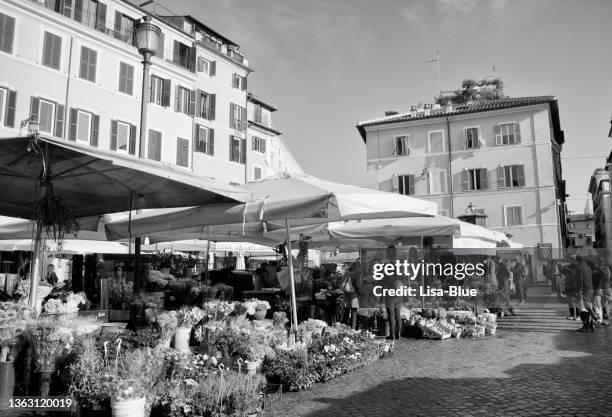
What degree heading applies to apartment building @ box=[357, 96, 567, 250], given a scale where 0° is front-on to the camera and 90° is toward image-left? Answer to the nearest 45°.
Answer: approximately 0°

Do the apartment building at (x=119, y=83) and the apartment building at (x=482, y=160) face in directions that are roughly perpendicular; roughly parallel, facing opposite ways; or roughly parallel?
roughly perpendicular

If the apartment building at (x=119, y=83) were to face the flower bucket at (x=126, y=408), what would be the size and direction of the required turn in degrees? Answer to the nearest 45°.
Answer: approximately 45° to its right

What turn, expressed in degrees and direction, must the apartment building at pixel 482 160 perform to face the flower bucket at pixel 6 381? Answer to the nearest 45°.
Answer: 0° — it already faces it

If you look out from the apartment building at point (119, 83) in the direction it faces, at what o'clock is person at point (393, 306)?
The person is roughly at 1 o'clock from the apartment building.

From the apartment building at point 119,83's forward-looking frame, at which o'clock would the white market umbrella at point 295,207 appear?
The white market umbrella is roughly at 1 o'clock from the apartment building.

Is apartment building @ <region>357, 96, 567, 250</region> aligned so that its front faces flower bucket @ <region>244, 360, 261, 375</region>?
yes

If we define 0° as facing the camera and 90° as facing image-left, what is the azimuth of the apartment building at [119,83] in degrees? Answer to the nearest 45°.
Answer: approximately 315°

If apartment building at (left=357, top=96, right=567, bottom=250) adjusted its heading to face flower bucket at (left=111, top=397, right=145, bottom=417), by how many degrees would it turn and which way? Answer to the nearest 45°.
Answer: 0° — it already faces it

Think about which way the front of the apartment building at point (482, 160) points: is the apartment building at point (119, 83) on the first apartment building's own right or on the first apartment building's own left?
on the first apartment building's own right
